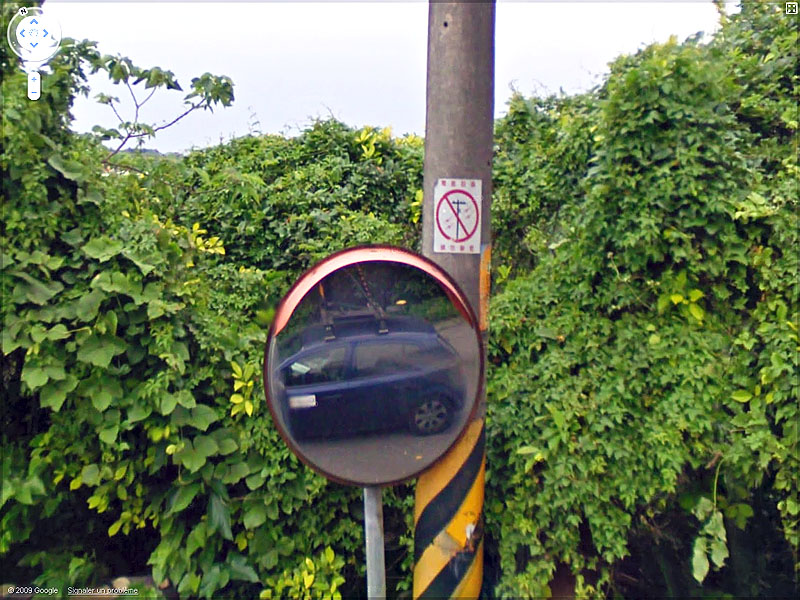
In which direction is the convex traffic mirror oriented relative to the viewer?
toward the camera
